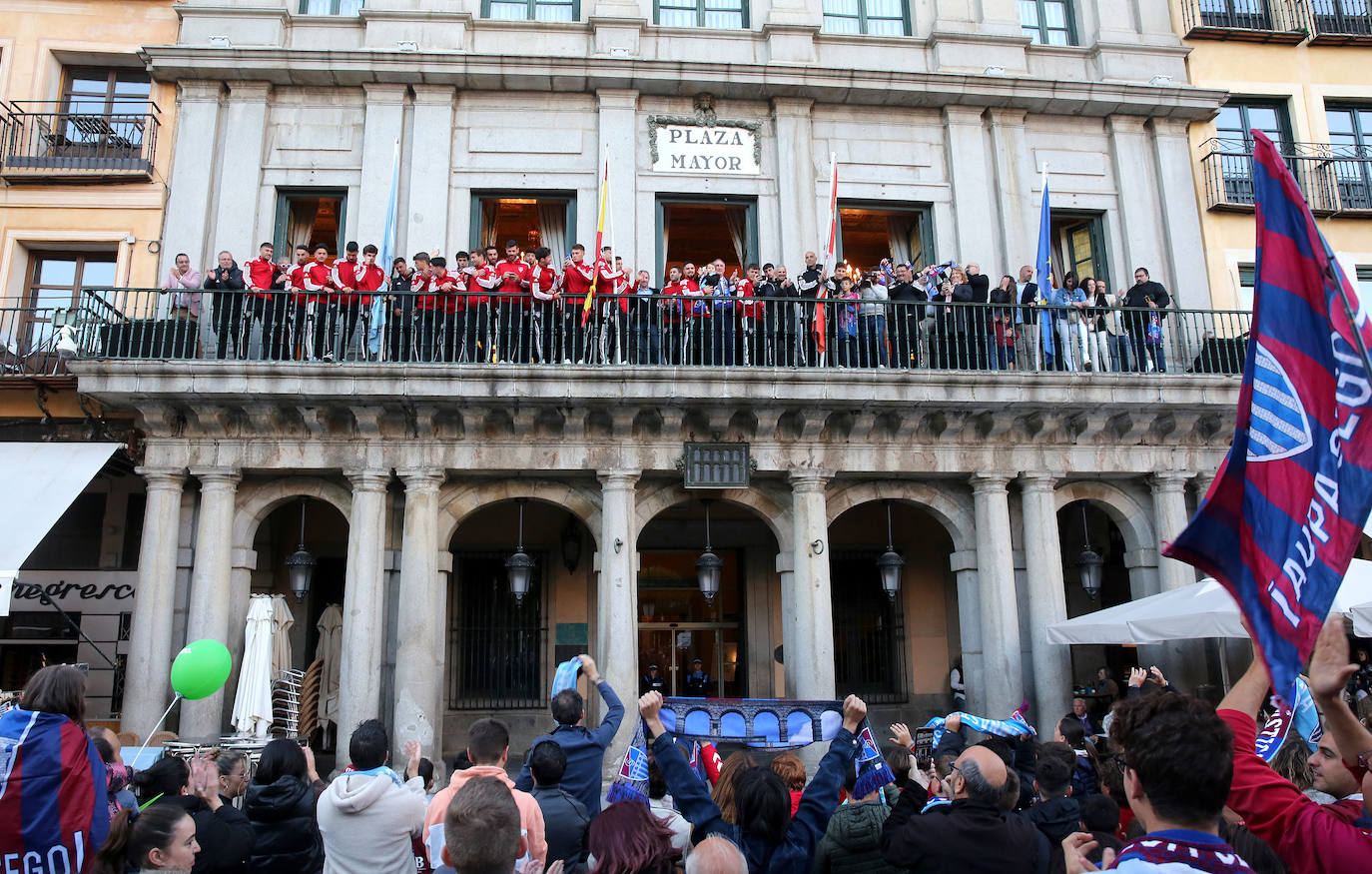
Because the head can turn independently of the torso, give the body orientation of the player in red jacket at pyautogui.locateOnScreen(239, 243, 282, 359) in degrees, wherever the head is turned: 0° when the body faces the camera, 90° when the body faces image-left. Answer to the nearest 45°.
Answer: approximately 315°

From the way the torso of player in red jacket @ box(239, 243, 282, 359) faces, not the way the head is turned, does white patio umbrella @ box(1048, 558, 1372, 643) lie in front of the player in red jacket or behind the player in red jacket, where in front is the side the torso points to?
in front

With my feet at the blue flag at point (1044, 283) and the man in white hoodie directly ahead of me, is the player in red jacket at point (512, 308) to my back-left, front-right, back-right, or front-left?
front-right

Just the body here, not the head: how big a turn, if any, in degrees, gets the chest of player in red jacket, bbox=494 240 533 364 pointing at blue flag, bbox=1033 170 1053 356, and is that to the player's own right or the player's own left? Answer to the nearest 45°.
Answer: approximately 90° to the player's own left

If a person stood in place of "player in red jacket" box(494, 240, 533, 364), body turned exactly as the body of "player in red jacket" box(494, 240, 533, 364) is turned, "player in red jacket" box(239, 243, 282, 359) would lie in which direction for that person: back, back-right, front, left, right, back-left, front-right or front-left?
right

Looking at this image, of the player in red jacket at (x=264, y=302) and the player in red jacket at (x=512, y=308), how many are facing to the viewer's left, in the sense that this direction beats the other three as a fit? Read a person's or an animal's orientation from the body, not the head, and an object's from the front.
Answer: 0

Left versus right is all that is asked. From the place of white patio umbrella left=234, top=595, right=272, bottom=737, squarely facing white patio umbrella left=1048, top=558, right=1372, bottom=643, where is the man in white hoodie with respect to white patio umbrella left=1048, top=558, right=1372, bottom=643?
right

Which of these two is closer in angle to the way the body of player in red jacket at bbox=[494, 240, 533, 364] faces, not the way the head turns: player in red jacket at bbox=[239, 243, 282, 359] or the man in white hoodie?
the man in white hoodie

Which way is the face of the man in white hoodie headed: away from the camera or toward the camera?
away from the camera

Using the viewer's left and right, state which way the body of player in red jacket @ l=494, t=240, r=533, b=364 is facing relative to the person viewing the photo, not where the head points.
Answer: facing the viewer

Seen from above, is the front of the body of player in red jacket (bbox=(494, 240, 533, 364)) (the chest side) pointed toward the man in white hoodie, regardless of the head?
yes
